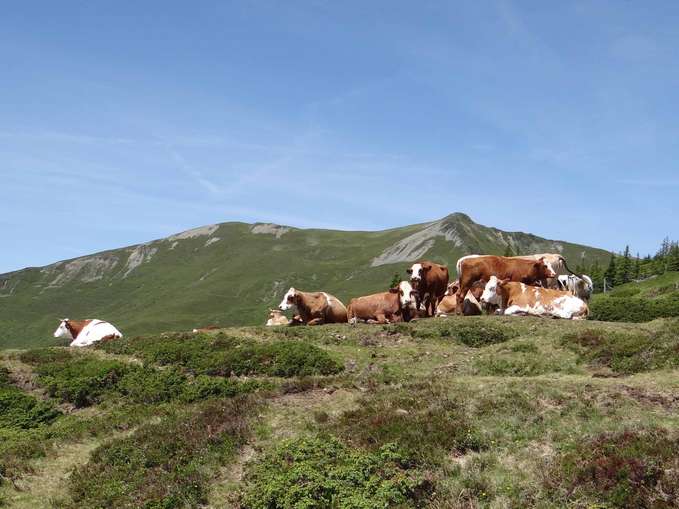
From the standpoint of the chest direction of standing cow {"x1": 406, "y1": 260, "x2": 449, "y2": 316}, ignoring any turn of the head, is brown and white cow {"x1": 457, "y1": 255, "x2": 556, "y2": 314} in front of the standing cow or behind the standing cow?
behind

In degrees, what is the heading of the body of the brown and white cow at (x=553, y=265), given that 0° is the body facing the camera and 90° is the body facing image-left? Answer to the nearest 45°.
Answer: approximately 270°

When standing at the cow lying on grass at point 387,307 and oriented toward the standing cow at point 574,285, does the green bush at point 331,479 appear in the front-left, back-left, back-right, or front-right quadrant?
back-right

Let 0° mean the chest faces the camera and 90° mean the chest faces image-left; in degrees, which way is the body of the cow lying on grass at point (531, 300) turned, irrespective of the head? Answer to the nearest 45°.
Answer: approximately 90°

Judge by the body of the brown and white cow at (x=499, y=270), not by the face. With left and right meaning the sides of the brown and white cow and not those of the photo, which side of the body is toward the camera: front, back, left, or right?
right

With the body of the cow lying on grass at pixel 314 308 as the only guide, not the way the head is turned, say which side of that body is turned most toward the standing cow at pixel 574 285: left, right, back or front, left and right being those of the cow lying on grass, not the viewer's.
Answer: back

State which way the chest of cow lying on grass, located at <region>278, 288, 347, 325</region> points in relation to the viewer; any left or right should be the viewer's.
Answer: facing to the left of the viewer

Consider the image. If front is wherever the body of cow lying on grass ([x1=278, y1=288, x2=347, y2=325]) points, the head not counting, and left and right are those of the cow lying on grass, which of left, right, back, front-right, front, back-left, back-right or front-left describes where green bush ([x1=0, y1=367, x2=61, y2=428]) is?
front-left

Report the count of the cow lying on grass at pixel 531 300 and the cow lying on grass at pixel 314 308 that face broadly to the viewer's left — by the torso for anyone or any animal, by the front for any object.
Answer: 2

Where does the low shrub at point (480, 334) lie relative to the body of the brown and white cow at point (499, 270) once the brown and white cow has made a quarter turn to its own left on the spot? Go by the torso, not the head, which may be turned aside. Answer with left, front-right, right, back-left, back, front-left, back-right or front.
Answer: back

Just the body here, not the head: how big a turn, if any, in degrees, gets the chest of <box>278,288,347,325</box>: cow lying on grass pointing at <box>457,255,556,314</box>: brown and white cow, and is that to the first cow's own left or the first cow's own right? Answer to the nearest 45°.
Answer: approximately 180°

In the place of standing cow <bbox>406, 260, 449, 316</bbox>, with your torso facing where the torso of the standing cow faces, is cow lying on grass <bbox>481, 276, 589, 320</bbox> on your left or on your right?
on your left
